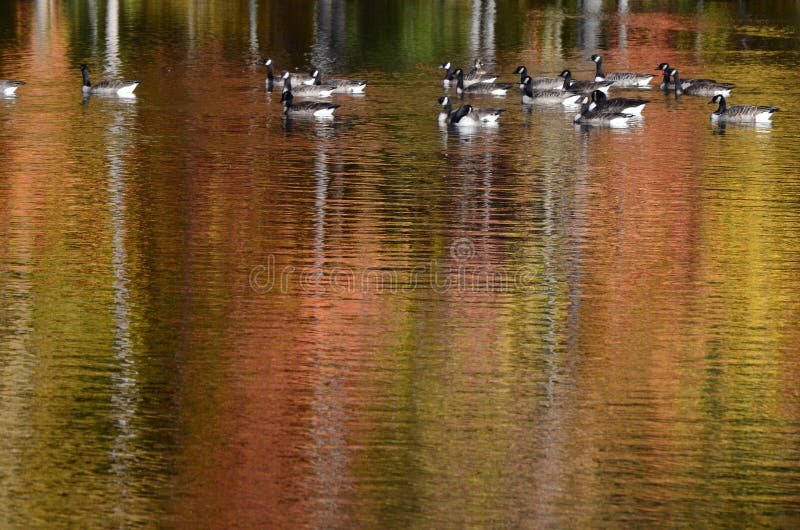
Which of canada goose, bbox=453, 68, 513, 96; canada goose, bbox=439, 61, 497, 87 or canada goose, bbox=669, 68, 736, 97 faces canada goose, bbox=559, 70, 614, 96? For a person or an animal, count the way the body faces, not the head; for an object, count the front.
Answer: canada goose, bbox=669, 68, 736, 97

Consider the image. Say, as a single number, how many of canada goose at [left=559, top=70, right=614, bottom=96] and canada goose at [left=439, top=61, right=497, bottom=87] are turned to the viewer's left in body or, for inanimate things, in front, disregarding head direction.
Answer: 2

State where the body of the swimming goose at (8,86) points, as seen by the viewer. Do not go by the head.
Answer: to the viewer's left

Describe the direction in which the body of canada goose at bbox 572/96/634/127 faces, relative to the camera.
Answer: to the viewer's left

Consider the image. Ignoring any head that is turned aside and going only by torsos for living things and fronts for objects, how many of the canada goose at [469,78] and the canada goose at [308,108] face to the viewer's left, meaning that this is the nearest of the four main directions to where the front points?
2

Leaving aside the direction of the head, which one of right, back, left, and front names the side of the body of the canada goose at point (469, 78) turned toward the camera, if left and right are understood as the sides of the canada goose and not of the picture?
left

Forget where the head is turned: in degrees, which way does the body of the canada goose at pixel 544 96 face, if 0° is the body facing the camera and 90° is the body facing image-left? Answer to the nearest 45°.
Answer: approximately 90°

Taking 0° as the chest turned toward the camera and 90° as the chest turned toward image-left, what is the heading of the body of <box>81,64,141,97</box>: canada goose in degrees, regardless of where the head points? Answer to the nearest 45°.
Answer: approximately 90°

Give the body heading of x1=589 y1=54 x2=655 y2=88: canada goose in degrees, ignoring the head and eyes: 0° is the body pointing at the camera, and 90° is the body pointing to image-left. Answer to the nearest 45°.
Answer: approximately 90°

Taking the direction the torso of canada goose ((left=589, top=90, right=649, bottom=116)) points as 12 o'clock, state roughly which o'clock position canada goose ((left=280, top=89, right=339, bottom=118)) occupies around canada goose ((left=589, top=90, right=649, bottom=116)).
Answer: canada goose ((left=280, top=89, right=339, bottom=118)) is roughly at 12 o'clock from canada goose ((left=589, top=90, right=649, bottom=116)).

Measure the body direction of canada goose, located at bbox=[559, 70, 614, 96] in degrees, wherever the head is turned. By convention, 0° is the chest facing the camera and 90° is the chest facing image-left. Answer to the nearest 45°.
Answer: approximately 90°

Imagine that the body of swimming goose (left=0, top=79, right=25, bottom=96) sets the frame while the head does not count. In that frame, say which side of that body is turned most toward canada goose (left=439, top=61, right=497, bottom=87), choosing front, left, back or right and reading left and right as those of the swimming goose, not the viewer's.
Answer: back

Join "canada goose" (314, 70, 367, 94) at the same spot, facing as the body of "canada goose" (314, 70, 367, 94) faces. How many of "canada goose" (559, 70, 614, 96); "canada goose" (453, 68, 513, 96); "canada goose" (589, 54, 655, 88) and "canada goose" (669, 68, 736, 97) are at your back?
4
